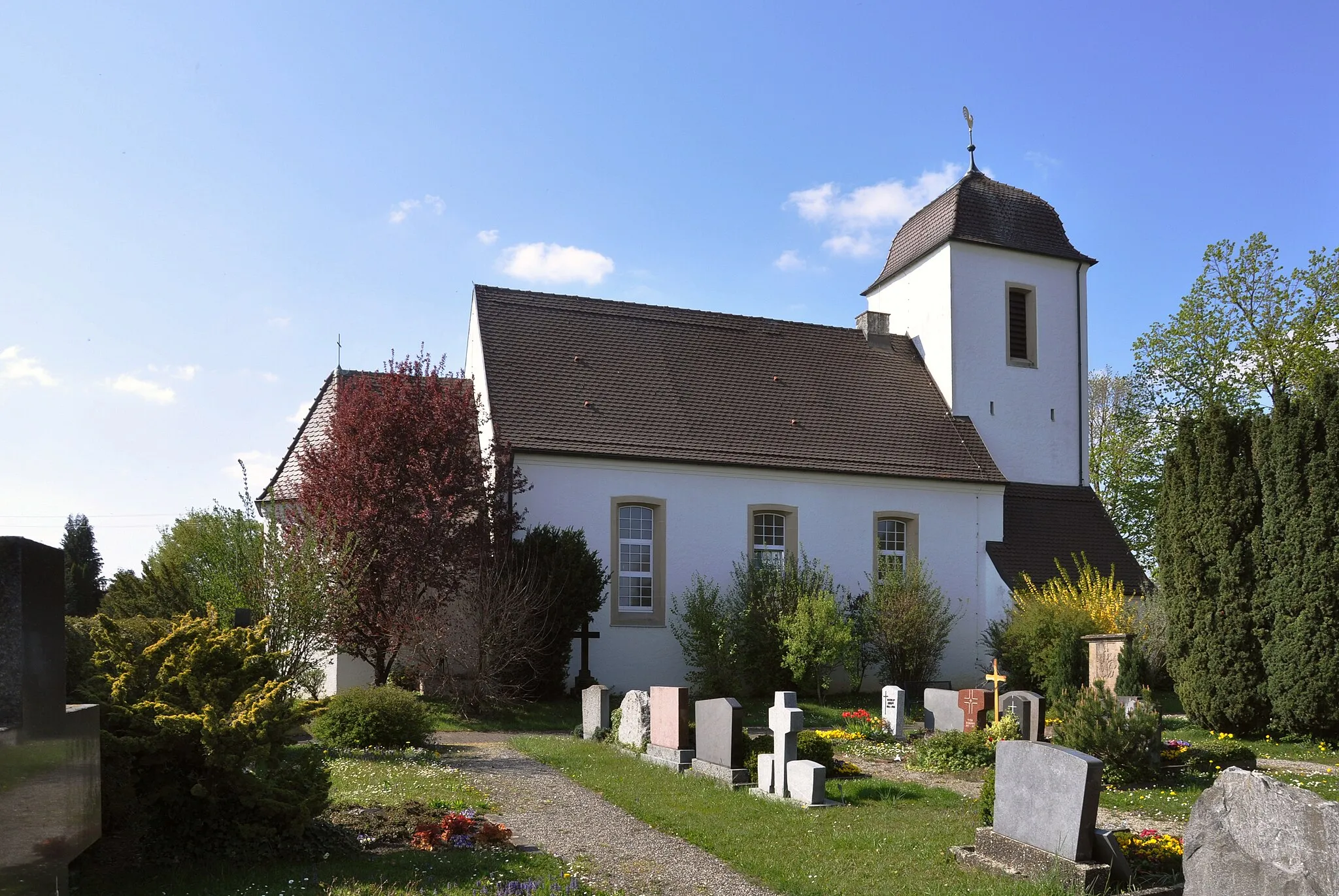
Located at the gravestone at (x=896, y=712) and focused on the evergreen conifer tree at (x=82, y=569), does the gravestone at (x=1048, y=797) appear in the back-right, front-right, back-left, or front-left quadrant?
back-left

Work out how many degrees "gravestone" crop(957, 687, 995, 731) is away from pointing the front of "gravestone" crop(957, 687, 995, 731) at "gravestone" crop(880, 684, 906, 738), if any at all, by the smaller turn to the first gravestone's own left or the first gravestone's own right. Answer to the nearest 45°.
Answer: approximately 90° to the first gravestone's own right

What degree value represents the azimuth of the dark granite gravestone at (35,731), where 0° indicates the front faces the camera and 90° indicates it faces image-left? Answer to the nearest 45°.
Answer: approximately 315°

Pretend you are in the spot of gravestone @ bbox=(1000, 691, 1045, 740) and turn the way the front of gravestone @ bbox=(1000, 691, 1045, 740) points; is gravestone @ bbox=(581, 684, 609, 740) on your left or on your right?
on your right

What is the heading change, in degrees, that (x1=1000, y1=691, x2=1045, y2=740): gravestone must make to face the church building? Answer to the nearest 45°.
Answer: approximately 135° to its right

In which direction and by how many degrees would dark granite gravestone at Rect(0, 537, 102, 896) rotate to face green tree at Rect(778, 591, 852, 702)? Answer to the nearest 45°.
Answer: approximately 90° to its left

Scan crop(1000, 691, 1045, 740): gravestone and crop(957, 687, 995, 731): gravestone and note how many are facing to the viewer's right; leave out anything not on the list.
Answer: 0
